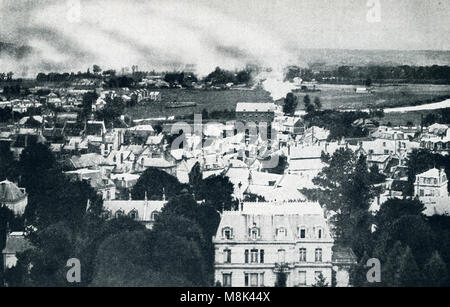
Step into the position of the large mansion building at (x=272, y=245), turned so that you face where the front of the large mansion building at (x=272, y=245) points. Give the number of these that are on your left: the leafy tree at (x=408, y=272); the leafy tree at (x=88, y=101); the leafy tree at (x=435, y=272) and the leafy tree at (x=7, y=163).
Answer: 2

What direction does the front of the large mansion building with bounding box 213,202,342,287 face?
toward the camera

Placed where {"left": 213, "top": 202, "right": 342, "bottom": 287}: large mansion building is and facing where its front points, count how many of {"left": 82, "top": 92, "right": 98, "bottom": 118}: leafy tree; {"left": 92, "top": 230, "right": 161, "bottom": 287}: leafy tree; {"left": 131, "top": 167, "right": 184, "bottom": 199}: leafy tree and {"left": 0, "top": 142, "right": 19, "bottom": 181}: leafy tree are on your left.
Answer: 0

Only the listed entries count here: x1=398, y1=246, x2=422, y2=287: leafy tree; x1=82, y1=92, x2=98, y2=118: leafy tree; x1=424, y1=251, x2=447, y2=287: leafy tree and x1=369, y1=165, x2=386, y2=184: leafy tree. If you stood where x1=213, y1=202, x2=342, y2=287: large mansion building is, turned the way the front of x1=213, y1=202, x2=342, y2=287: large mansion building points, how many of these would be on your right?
1

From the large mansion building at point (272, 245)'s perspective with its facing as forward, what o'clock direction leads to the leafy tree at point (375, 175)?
The leafy tree is roughly at 8 o'clock from the large mansion building.

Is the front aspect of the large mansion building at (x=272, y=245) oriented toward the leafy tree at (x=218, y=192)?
no

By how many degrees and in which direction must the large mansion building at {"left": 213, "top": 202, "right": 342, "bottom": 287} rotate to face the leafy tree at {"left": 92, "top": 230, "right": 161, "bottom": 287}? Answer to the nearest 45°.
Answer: approximately 90° to its right

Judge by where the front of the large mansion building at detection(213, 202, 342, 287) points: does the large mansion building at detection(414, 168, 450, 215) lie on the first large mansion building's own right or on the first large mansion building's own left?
on the first large mansion building's own left

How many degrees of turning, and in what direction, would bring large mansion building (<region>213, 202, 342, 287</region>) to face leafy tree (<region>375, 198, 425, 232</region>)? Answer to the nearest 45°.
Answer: approximately 90° to its left

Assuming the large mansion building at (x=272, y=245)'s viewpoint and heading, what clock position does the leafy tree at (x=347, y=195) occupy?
The leafy tree is roughly at 8 o'clock from the large mansion building.

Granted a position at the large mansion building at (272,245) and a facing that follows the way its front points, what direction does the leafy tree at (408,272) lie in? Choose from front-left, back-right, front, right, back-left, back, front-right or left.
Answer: left

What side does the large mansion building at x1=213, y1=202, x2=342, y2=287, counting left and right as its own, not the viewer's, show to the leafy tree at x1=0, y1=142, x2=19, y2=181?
right
